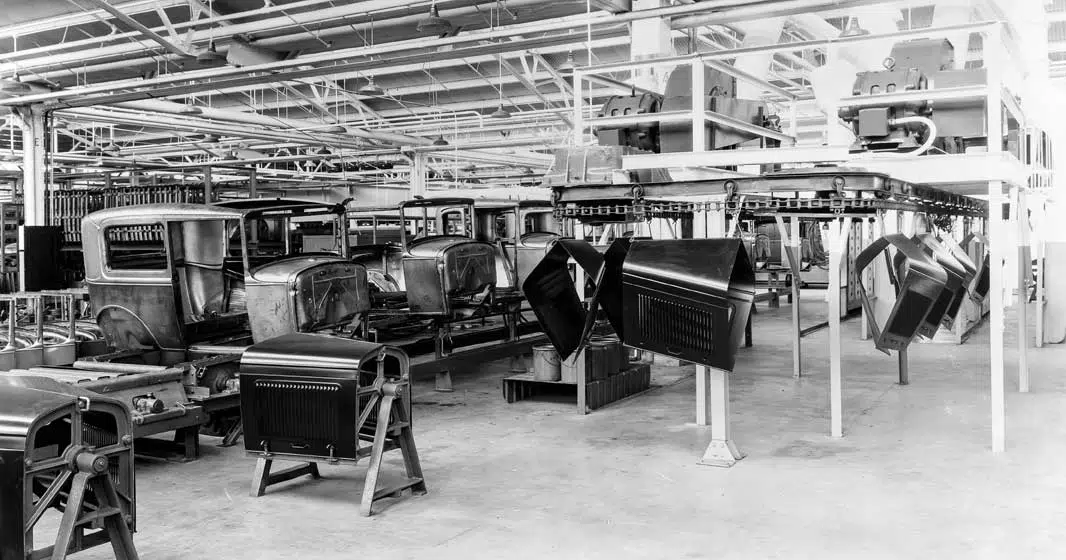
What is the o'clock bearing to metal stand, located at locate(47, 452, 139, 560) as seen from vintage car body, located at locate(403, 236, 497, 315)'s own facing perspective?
The metal stand is roughly at 2 o'clock from the vintage car body.

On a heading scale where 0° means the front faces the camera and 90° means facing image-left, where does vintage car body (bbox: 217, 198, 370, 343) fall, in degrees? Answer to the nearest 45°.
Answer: approximately 315°

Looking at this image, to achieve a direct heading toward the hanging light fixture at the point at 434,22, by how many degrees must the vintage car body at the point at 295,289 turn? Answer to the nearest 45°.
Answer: approximately 90° to its left

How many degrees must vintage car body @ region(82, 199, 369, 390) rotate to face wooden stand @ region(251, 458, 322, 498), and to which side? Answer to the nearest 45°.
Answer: approximately 45° to its right

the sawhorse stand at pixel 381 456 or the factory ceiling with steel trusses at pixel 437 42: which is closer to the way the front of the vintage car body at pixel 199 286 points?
the sawhorse stand

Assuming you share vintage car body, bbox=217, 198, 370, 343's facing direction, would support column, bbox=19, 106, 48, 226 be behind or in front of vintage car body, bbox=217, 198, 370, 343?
behind

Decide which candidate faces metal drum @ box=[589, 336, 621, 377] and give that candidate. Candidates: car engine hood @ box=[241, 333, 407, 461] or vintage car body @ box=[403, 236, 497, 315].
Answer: the vintage car body

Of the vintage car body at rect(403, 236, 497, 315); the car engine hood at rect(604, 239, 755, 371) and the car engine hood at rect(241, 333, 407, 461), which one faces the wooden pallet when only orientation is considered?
the vintage car body

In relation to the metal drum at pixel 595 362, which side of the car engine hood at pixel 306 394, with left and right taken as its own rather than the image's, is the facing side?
left

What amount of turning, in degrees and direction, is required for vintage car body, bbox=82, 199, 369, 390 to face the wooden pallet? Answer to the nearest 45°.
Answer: approximately 45° to its left
